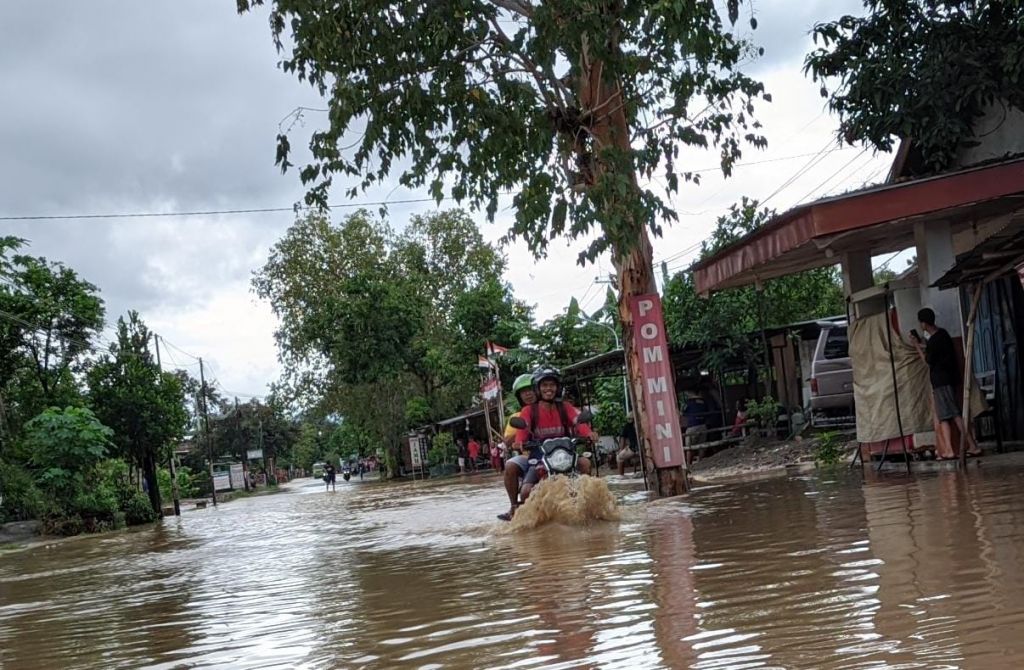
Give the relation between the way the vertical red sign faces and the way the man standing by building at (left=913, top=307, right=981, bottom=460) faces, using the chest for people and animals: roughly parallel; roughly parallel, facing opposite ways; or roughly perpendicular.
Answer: roughly perpendicular

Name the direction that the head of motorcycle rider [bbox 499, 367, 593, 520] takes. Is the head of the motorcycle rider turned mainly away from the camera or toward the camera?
toward the camera

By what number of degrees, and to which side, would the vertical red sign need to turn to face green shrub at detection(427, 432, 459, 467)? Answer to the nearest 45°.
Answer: approximately 180°

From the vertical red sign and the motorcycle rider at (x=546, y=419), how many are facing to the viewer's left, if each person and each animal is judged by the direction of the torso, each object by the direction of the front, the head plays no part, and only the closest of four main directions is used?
0

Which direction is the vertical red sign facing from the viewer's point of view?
toward the camera

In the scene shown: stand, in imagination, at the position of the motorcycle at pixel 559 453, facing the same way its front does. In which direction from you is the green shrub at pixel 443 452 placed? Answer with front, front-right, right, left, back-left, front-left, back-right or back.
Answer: back

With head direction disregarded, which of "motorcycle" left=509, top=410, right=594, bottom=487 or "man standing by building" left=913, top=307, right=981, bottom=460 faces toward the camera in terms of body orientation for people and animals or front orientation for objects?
the motorcycle

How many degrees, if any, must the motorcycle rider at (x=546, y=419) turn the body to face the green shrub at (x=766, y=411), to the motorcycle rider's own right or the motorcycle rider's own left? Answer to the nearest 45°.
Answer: approximately 180°

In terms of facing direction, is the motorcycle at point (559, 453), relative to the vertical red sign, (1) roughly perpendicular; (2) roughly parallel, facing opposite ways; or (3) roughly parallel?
roughly parallel

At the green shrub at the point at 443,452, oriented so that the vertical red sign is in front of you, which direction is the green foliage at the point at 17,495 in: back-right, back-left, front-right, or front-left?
front-right

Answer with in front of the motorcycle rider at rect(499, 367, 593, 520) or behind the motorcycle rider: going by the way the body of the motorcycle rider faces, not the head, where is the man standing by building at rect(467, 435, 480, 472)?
behind

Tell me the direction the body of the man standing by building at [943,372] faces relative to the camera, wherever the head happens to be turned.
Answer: to the viewer's left

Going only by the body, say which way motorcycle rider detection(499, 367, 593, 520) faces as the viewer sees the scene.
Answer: toward the camera
